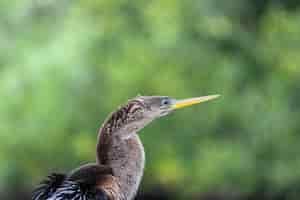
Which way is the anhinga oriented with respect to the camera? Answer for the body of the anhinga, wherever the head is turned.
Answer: to the viewer's right
